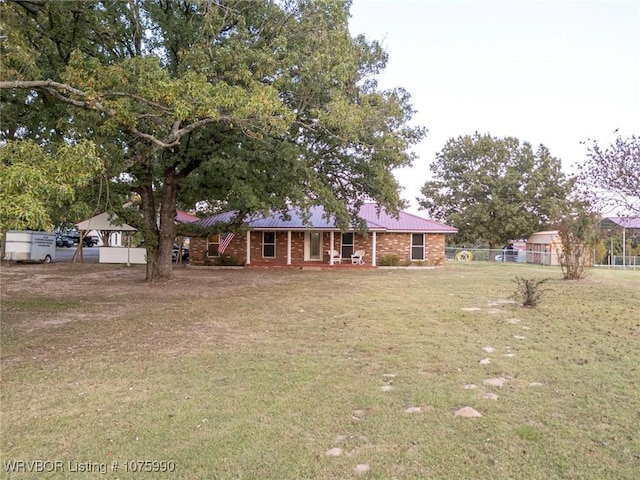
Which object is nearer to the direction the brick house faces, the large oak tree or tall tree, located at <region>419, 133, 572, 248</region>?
the large oak tree

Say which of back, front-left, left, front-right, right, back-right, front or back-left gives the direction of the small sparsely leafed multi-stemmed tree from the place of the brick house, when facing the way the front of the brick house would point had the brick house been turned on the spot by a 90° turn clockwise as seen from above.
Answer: back-left

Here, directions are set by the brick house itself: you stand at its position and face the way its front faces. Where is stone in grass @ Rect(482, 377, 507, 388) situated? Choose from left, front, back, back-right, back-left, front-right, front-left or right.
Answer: front

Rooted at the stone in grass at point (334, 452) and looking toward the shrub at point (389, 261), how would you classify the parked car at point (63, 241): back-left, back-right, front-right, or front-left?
front-left

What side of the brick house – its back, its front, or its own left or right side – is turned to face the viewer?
front

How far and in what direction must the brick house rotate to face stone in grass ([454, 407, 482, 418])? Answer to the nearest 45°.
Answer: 0° — it already faces it

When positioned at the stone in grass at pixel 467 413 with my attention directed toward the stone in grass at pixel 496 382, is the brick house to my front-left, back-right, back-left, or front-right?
front-left

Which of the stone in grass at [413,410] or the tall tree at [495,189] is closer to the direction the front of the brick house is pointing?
the stone in grass

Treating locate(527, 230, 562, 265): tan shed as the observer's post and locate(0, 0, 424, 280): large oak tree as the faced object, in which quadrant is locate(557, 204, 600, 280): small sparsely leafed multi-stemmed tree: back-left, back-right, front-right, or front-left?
front-left

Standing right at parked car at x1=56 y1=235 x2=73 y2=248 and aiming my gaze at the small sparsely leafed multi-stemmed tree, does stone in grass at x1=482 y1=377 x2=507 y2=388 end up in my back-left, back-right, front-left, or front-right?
front-right

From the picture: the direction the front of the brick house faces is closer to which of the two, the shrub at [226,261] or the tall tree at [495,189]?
the shrub

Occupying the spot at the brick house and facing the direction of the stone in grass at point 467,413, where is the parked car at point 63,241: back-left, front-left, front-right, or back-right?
back-right

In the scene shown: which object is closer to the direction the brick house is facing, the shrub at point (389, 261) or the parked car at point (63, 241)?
the shrub

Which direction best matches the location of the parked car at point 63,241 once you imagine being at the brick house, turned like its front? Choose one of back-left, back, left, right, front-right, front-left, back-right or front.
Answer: back-right
